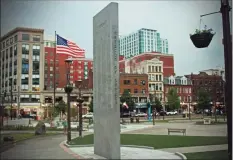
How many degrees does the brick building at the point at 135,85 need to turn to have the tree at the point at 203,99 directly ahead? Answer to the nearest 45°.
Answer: approximately 90° to its left

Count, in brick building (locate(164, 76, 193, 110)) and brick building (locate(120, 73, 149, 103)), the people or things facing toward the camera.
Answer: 2

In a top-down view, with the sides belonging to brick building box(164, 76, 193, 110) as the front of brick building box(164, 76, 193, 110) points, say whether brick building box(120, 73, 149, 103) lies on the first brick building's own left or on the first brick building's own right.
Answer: on the first brick building's own right

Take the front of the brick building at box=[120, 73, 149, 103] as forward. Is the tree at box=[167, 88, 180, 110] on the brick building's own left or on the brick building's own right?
on the brick building's own left

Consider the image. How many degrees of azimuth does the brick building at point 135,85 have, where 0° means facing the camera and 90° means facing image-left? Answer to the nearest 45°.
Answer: approximately 0°

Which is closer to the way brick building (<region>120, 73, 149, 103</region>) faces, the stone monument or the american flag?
the stone monument

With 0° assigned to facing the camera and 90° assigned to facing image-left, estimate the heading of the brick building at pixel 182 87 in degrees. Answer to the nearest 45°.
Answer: approximately 0°

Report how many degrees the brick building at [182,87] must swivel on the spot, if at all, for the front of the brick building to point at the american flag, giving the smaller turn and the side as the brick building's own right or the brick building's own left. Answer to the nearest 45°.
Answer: approximately 90° to the brick building's own right

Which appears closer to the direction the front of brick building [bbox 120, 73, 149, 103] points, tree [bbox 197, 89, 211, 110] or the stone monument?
the stone monument

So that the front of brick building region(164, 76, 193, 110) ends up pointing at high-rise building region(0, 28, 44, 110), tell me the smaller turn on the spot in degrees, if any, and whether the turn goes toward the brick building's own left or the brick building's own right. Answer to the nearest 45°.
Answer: approximately 45° to the brick building's own right

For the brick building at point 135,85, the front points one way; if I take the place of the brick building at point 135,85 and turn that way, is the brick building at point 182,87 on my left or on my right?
on my left
